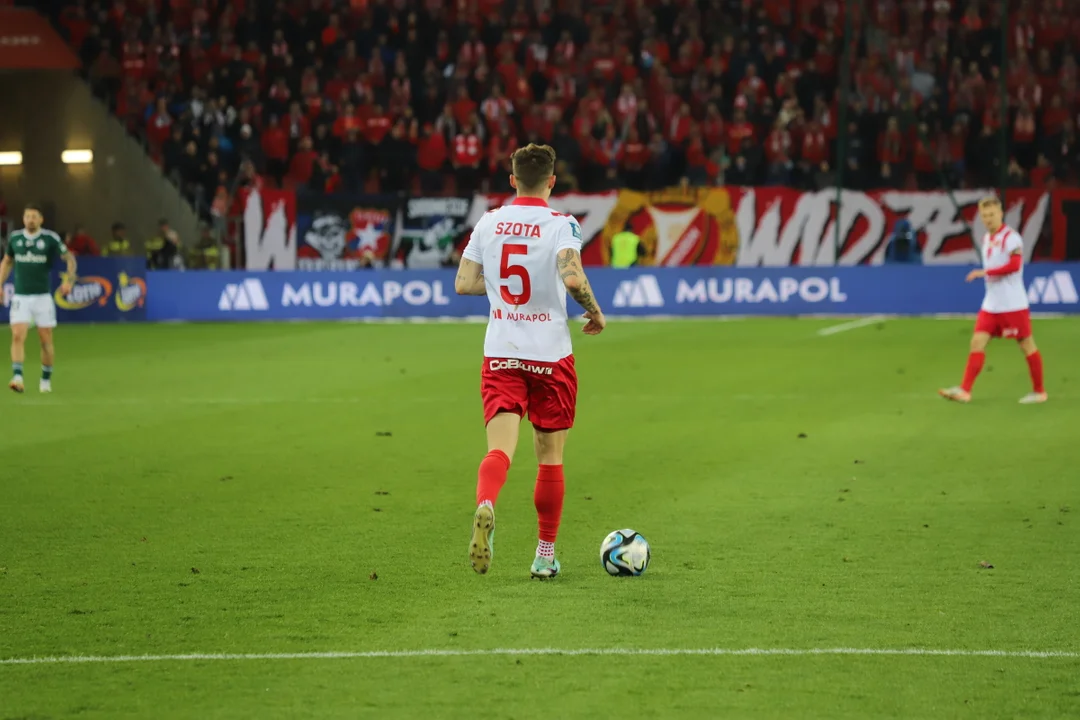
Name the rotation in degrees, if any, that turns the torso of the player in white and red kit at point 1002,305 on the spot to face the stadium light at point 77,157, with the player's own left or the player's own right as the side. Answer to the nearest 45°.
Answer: approximately 90° to the player's own right

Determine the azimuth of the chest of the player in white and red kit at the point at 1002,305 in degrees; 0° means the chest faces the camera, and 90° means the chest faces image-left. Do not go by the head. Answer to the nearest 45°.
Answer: approximately 45°

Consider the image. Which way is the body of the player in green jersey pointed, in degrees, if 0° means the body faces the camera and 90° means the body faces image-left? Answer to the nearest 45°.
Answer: approximately 0°

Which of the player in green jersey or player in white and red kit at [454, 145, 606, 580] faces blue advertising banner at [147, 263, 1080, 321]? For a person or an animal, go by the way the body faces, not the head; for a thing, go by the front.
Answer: the player in white and red kit

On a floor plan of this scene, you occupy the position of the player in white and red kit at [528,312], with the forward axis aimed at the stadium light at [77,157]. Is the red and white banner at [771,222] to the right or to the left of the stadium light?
right

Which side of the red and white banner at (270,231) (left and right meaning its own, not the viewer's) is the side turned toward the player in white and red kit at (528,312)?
front

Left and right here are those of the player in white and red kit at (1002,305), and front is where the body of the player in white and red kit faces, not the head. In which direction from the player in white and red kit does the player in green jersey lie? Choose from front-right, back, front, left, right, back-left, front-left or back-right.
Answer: front-right

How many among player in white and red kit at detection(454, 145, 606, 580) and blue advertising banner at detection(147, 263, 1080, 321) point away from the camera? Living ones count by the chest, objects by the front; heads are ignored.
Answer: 1

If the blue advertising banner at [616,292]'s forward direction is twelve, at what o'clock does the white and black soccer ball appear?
The white and black soccer ball is roughly at 12 o'clock from the blue advertising banner.

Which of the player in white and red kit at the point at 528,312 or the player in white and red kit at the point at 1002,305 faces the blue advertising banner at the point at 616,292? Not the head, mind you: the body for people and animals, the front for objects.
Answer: the player in white and red kit at the point at 528,312

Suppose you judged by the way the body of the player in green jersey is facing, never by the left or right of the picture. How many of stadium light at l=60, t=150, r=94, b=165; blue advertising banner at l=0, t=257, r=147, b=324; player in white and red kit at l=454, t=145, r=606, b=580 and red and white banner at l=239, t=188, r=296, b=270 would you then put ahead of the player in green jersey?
1

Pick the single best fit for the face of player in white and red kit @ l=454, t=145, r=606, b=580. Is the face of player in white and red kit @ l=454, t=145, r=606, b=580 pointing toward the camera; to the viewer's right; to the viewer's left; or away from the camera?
away from the camera

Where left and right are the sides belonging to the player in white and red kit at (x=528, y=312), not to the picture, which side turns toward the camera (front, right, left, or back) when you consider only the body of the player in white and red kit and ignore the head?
back
